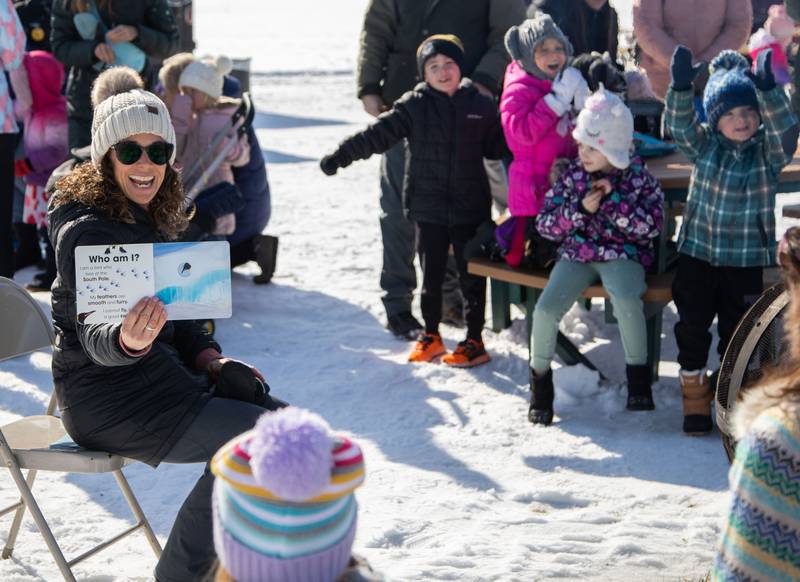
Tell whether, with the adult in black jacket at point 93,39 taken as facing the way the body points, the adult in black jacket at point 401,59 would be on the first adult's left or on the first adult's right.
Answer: on the first adult's left

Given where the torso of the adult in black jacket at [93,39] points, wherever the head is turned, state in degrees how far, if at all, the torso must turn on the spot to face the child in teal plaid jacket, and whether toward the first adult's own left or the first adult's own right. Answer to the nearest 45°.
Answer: approximately 45° to the first adult's own left

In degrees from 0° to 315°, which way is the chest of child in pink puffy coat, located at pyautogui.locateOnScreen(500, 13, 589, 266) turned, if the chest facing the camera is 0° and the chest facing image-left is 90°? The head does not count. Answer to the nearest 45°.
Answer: approximately 315°

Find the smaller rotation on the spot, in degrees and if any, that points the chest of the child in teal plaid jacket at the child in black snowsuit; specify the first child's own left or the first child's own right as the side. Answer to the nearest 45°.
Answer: approximately 135° to the first child's own right

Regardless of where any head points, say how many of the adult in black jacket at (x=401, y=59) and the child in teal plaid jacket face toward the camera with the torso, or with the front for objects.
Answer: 2

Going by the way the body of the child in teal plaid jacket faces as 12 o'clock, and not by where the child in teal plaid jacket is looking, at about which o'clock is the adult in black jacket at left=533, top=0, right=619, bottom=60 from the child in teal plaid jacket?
The adult in black jacket is roughly at 5 o'clock from the child in teal plaid jacket.

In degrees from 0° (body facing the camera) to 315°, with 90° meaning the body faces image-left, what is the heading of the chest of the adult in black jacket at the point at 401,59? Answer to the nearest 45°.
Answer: approximately 0°
